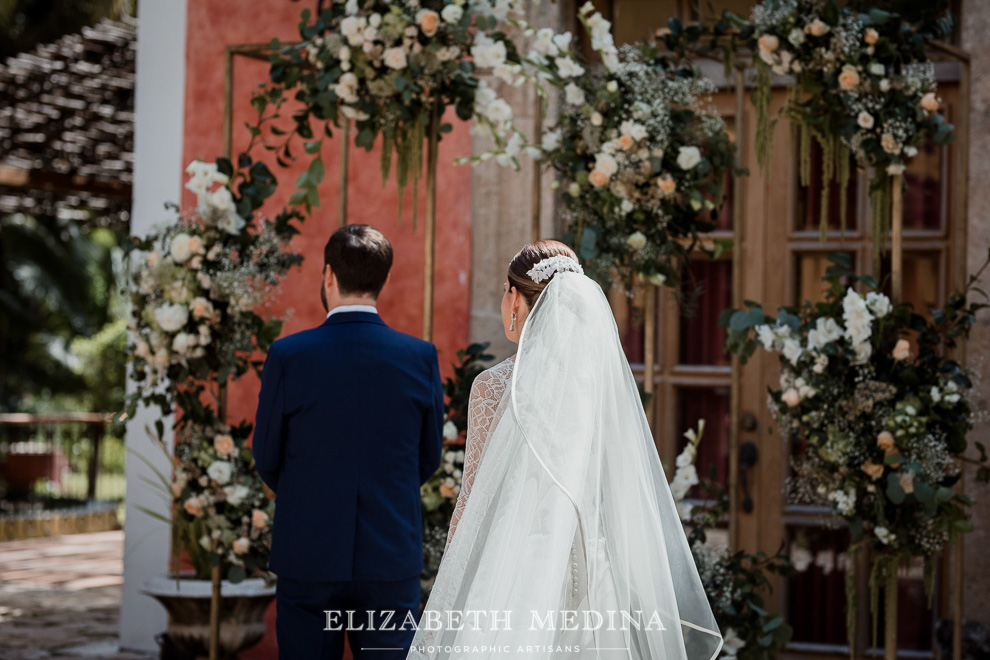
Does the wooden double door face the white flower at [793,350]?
yes

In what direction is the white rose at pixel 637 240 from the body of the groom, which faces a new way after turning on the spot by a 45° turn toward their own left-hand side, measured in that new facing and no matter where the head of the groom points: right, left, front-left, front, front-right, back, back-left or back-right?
right

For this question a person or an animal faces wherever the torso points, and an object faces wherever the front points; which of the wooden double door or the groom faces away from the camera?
the groom

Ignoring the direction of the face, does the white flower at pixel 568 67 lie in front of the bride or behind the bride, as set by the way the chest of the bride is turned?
in front

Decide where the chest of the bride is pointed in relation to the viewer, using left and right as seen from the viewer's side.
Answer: facing away from the viewer and to the left of the viewer

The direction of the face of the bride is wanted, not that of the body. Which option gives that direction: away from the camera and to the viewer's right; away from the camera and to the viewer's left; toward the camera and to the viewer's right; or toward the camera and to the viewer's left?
away from the camera and to the viewer's left

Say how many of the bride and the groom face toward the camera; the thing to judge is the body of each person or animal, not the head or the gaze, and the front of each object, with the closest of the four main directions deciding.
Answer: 0

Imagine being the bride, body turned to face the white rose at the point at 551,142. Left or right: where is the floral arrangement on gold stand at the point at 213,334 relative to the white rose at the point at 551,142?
left

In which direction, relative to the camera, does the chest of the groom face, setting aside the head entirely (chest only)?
away from the camera

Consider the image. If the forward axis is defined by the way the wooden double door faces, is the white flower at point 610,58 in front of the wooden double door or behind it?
in front

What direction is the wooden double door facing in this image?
toward the camera

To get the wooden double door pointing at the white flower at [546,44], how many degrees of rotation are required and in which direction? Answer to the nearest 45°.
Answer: approximately 45° to its right

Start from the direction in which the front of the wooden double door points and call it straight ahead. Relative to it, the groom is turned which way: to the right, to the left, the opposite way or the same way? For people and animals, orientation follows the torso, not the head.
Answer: the opposite way

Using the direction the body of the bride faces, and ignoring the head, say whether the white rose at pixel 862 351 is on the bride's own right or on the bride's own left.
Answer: on the bride's own right

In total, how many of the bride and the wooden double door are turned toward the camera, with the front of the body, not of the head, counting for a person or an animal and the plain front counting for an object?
1

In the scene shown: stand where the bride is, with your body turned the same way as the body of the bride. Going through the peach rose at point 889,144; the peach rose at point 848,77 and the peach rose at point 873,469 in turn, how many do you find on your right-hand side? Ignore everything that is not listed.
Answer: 3

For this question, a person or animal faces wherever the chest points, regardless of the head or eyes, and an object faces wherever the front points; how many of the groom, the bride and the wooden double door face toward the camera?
1
